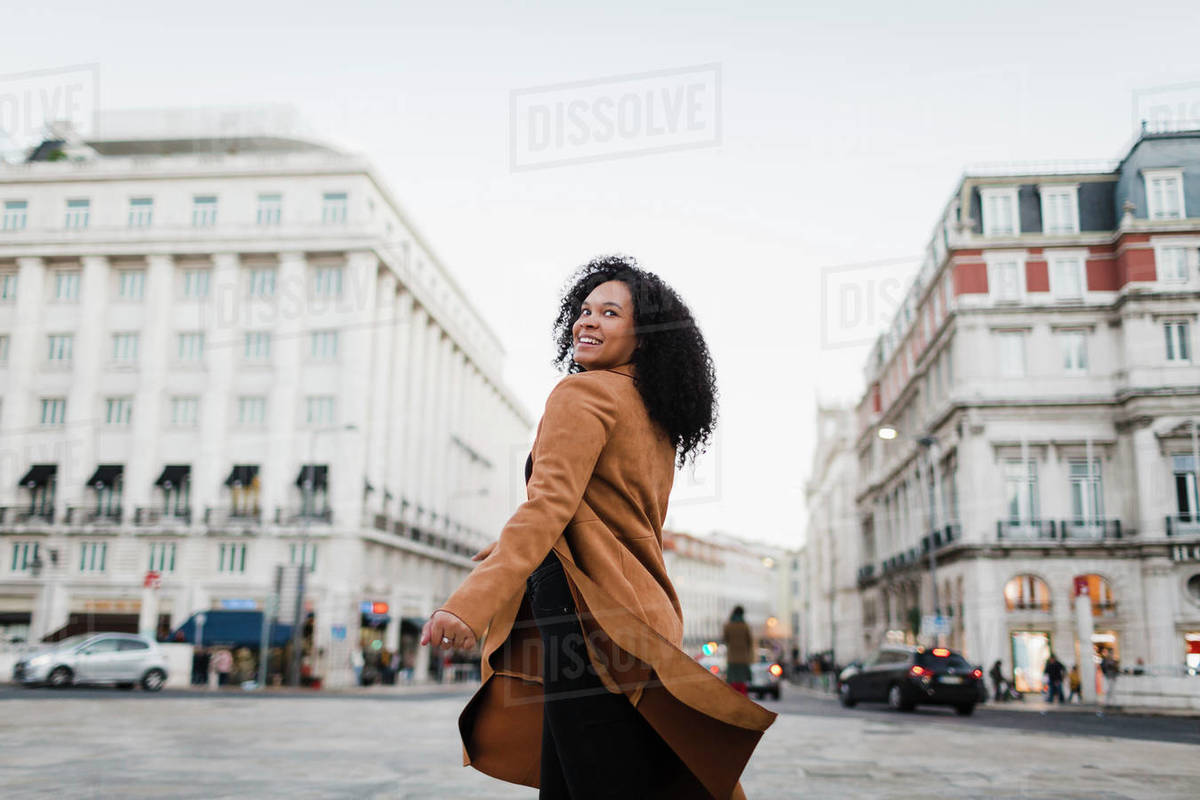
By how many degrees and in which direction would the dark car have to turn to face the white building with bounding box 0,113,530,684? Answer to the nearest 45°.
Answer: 0° — it already faces it

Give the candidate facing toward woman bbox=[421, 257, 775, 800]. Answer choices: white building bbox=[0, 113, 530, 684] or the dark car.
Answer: the white building

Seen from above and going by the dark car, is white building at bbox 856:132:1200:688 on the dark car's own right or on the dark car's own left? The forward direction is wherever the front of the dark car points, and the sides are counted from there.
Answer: on the dark car's own right

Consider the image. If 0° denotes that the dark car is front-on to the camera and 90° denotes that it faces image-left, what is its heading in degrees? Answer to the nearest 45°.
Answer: approximately 135°

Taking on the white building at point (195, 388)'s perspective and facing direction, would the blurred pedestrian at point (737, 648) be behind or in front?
in front

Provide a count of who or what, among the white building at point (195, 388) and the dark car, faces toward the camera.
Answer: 1

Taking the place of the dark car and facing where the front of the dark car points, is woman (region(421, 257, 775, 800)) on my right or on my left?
on my left
